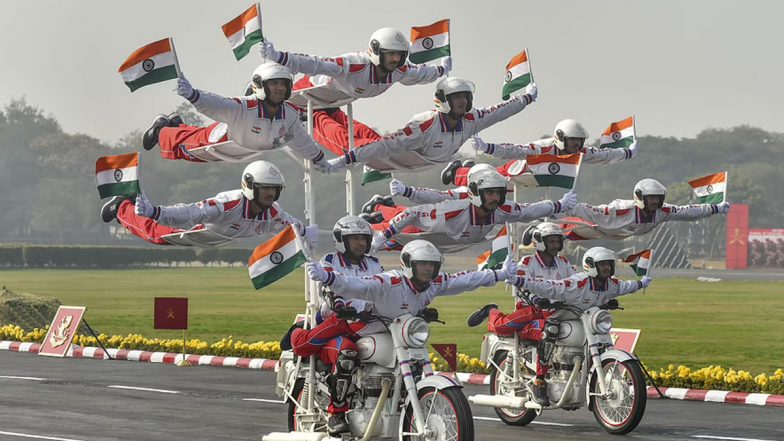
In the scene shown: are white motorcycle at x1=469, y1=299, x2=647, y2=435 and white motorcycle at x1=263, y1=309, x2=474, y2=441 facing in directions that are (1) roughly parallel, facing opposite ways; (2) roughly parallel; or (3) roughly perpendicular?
roughly parallel

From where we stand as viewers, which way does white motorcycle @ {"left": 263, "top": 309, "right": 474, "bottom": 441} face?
facing the viewer and to the right of the viewer

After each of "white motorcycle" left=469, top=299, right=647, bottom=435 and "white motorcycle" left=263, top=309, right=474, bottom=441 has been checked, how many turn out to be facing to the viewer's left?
0

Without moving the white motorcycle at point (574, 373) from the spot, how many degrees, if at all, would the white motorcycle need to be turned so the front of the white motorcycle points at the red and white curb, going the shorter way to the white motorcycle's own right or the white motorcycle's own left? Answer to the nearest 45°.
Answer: approximately 180°

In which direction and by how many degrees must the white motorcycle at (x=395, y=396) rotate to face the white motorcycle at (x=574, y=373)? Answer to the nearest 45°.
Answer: approximately 90° to its left

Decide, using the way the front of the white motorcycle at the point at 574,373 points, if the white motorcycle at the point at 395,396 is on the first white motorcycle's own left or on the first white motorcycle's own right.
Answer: on the first white motorcycle's own right
